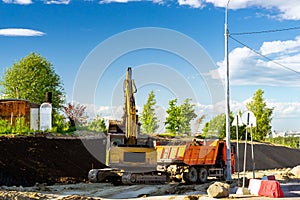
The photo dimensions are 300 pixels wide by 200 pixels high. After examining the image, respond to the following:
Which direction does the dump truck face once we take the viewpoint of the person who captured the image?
facing away from the viewer and to the right of the viewer

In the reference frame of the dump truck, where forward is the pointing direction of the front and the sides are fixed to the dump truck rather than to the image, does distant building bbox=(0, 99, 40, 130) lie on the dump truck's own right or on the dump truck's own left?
on the dump truck's own left

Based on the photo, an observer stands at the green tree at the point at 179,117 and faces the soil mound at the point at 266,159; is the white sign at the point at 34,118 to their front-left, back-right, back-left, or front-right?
back-right
